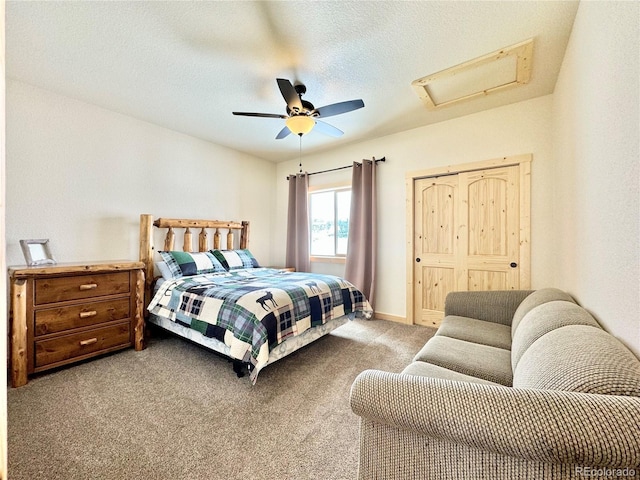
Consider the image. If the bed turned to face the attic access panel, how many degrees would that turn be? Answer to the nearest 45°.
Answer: approximately 45° to its left

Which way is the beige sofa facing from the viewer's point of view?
to the viewer's left

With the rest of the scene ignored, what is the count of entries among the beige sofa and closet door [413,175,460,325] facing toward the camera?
1

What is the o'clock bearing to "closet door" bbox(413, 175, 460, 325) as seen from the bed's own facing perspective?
The closet door is roughly at 10 o'clock from the bed.

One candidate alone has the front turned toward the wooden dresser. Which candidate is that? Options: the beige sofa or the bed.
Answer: the beige sofa

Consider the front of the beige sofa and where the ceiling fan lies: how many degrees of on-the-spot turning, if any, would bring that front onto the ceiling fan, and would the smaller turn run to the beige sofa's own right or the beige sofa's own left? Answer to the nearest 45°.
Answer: approximately 45° to the beige sofa's own right

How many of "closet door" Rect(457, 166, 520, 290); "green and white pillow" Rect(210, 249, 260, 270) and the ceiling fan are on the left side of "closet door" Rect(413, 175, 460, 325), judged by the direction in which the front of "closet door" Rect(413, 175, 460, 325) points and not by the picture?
1

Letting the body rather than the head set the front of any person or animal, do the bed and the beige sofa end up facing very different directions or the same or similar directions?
very different directions

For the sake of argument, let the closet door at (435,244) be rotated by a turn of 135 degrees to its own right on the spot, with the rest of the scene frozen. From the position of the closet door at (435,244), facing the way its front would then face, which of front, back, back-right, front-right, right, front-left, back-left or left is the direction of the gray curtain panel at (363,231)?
front-left

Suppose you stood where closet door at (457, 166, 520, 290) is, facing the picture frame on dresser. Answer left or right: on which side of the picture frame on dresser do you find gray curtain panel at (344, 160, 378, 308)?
right

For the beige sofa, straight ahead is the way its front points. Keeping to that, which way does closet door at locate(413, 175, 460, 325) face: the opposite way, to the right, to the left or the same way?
to the left

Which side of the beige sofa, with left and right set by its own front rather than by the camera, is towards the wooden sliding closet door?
right
